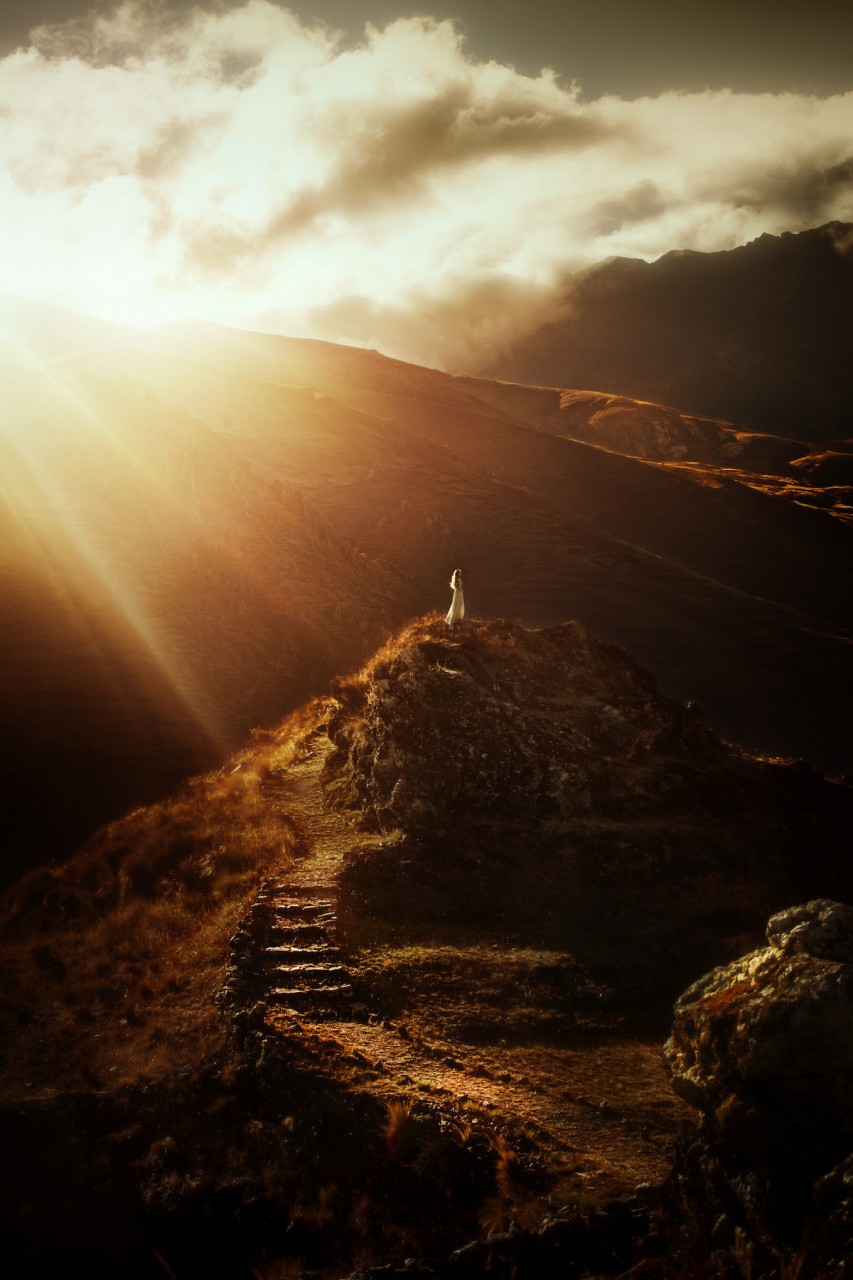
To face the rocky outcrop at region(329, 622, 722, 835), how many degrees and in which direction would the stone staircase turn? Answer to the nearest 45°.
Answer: approximately 135° to its left

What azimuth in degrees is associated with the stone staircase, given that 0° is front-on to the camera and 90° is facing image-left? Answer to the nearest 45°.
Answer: approximately 0°
